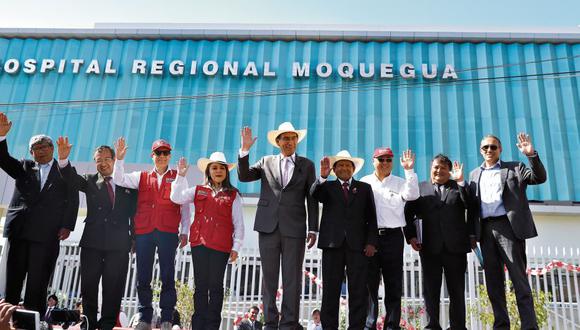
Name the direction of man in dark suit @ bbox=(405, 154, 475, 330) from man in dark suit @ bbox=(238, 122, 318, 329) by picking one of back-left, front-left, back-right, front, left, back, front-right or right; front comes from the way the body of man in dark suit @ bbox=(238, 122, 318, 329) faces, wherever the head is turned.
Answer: left

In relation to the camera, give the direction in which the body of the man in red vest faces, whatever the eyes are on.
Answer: toward the camera

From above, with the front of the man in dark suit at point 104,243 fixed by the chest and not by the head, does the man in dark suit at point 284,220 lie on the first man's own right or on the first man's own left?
on the first man's own left

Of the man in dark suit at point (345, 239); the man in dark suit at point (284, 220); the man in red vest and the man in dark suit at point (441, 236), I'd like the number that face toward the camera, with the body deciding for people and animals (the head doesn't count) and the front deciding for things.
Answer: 4

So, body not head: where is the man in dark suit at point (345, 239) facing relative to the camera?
toward the camera

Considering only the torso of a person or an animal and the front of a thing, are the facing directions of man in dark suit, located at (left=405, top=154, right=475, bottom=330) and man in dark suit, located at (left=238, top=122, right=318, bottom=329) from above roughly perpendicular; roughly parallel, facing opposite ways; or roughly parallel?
roughly parallel

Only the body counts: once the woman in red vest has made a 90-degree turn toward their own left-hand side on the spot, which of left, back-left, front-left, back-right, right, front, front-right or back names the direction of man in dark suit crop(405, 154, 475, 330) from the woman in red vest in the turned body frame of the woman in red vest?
front

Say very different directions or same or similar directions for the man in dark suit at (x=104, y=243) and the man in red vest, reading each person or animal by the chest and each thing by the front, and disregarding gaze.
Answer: same or similar directions

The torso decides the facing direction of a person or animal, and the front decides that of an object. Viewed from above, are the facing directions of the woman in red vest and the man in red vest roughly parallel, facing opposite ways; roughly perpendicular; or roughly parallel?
roughly parallel

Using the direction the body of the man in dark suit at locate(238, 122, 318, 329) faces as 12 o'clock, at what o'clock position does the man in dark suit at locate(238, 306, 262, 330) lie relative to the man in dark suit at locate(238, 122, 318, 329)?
the man in dark suit at locate(238, 306, 262, 330) is roughly at 6 o'clock from the man in dark suit at locate(238, 122, 318, 329).

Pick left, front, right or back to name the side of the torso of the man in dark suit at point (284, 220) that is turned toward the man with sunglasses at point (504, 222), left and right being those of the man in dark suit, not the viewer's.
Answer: left
